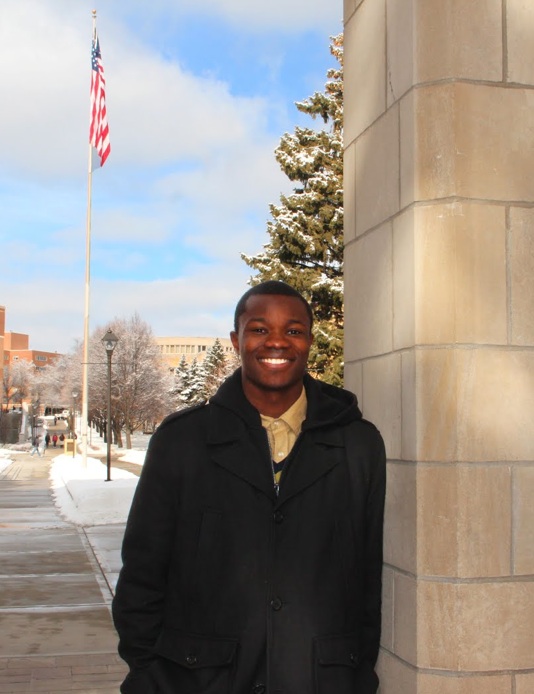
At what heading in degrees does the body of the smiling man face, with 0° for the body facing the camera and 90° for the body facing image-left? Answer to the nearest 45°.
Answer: approximately 0°

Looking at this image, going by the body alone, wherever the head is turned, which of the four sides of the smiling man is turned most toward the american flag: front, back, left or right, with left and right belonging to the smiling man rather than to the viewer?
back

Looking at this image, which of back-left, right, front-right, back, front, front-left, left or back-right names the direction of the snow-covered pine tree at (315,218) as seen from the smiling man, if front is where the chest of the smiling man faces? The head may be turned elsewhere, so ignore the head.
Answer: back

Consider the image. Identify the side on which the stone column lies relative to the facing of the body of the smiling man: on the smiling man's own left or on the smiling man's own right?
on the smiling man's own left
